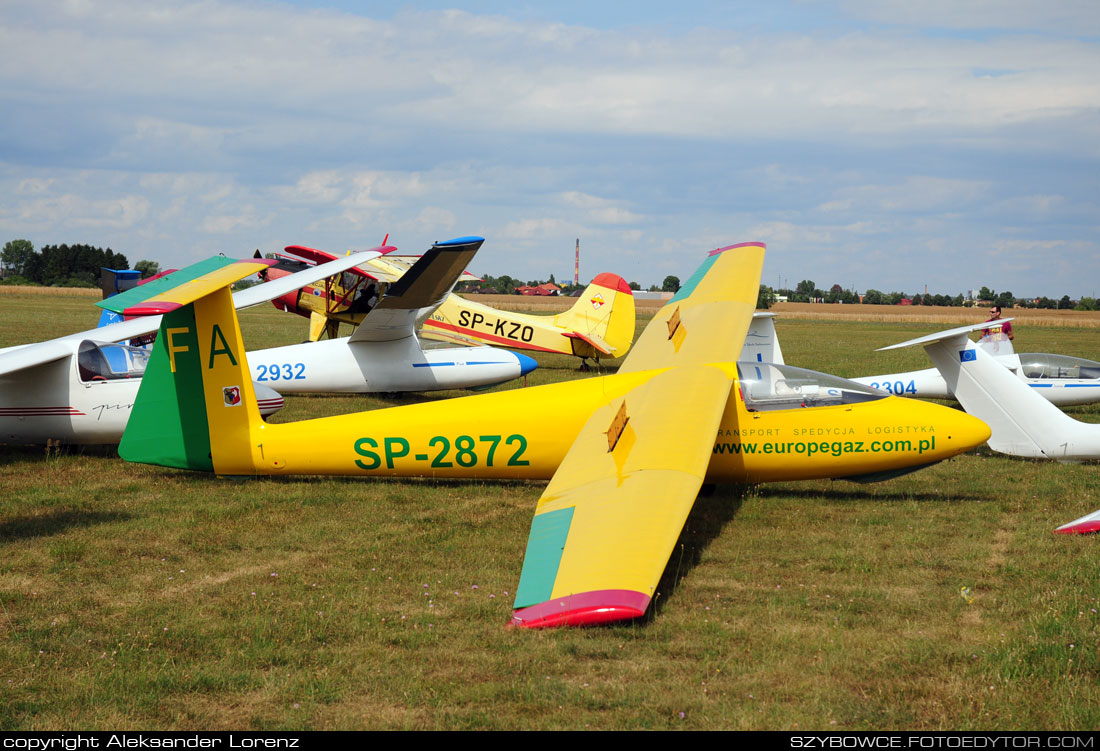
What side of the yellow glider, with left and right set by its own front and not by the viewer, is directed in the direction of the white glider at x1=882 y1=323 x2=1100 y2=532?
front

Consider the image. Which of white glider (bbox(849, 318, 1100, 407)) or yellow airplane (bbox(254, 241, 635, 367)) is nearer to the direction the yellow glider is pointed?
the white glider

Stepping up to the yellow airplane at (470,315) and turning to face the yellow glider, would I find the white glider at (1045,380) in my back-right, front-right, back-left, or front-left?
front-left

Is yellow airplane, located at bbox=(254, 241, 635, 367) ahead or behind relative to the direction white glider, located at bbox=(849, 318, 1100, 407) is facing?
behind

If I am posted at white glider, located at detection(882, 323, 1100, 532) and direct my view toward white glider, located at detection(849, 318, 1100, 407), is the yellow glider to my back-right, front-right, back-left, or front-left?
back-left

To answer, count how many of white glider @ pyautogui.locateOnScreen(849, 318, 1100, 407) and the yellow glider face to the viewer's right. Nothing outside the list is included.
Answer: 2

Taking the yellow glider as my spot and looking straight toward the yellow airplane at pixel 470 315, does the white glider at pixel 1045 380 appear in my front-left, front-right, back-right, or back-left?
front-right

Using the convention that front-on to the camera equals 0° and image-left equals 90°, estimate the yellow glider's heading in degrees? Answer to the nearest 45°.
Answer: approximately 270°

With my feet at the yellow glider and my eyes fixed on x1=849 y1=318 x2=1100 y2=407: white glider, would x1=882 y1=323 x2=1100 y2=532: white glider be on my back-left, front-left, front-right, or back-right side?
front-right

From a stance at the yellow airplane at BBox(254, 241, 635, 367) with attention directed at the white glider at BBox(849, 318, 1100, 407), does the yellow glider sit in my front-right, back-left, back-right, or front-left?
front-right

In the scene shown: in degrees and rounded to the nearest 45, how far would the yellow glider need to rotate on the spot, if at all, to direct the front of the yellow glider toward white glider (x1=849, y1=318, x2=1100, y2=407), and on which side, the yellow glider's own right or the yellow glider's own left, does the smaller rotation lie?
approximately 45° to the yellow glider's own left

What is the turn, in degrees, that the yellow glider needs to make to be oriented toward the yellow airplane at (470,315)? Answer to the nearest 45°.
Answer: approximately 90° to its left

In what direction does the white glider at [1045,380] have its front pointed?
to the viewer's right
